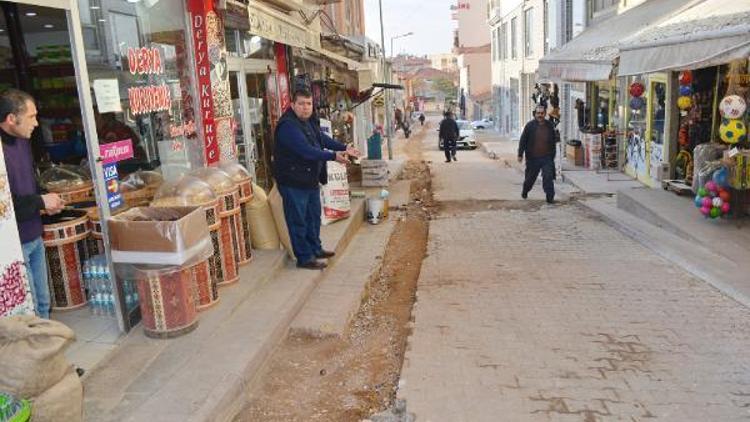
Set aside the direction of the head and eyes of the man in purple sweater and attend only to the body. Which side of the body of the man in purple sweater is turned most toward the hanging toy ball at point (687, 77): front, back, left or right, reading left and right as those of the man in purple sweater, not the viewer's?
front

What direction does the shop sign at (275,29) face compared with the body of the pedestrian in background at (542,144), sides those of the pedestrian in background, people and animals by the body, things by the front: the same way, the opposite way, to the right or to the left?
to the left

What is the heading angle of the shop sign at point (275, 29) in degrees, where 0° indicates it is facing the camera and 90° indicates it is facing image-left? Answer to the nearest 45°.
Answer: approximately 315°

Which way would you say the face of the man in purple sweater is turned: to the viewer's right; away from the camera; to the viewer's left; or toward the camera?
to the viewer's right

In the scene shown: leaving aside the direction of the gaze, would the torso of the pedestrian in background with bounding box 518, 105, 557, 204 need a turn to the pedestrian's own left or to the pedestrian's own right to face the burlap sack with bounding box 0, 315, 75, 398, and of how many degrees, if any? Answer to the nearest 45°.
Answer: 0° — they already face it

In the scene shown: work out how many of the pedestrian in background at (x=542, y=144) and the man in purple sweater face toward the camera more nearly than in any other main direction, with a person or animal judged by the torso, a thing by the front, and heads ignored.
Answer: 1

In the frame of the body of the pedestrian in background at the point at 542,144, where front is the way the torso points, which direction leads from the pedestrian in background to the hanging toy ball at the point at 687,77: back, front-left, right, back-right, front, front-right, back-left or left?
left

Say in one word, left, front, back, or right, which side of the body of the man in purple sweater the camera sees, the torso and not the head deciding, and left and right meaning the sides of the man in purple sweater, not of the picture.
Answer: right

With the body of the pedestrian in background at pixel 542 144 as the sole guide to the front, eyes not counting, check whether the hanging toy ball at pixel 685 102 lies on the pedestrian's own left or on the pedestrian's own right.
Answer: on the pedestrian's own left
